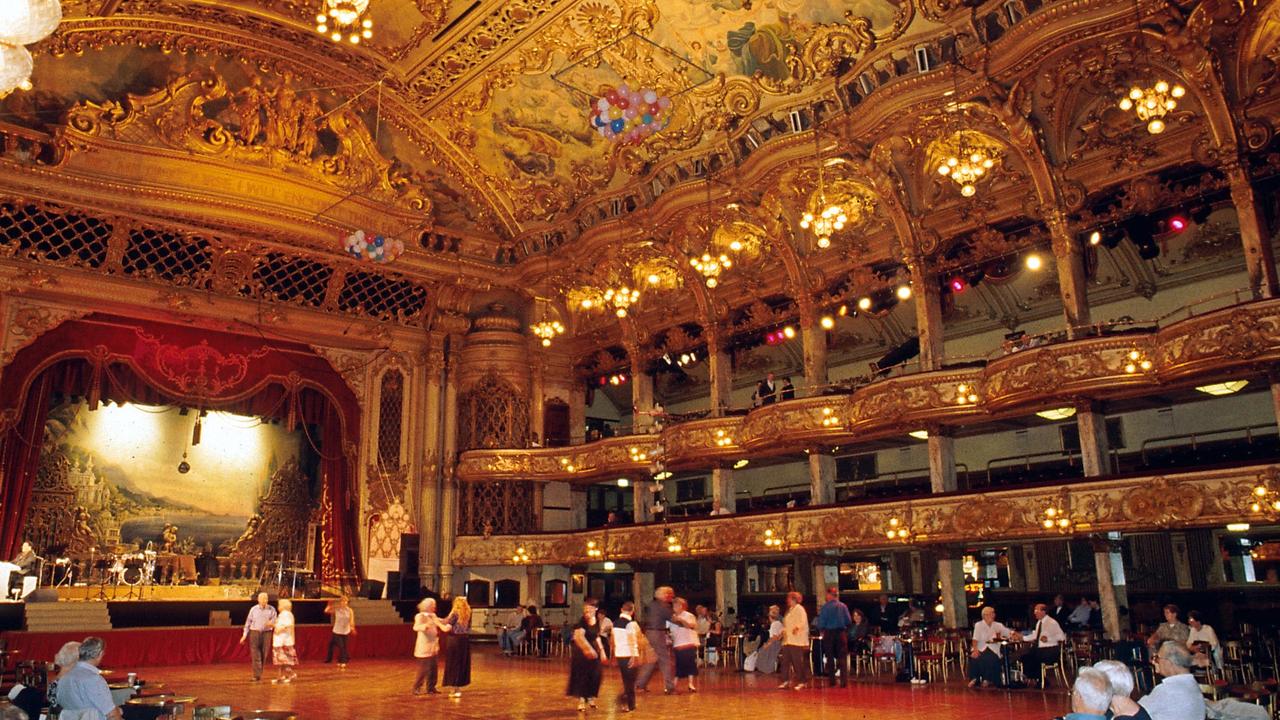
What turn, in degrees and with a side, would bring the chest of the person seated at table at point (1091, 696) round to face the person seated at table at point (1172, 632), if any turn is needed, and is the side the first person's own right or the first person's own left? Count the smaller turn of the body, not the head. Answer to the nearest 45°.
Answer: approximately 45° to the first person's own right

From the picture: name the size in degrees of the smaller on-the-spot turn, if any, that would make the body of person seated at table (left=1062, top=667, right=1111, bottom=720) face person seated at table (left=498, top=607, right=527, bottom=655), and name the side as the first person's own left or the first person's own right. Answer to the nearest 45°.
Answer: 0° — they already face them

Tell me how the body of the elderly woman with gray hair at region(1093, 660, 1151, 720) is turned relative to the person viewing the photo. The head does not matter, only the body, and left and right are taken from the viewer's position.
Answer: facing away from the viewer and to the left of the viewer

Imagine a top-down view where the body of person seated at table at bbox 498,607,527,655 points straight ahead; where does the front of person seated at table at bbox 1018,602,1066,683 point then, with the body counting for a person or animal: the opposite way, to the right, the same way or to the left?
to the right

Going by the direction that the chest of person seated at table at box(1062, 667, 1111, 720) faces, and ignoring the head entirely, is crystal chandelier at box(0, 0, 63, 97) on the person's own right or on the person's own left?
on the person's own left

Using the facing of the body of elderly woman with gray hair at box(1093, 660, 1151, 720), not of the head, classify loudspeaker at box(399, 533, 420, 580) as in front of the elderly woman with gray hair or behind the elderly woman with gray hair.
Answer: in front

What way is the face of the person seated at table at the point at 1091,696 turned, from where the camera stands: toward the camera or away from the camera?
away from the camera

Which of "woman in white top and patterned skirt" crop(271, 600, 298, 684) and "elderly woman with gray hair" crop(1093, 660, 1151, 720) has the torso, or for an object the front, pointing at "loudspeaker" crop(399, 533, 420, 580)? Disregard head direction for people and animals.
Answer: the elderly woman with gray hair

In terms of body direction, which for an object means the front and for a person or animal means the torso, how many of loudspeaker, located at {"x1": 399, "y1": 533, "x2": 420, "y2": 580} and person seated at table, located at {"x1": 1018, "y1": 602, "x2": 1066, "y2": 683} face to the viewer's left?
1

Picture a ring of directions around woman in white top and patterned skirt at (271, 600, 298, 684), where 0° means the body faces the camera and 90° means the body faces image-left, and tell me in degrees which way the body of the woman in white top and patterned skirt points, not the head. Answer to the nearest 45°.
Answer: approximately 90°

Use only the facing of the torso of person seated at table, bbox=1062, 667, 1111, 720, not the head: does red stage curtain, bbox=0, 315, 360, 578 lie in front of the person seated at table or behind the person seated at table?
in front

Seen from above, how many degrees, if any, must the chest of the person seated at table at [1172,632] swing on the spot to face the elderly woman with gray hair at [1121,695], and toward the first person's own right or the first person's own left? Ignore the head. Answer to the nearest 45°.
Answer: approximately 45° to the first person's own left
